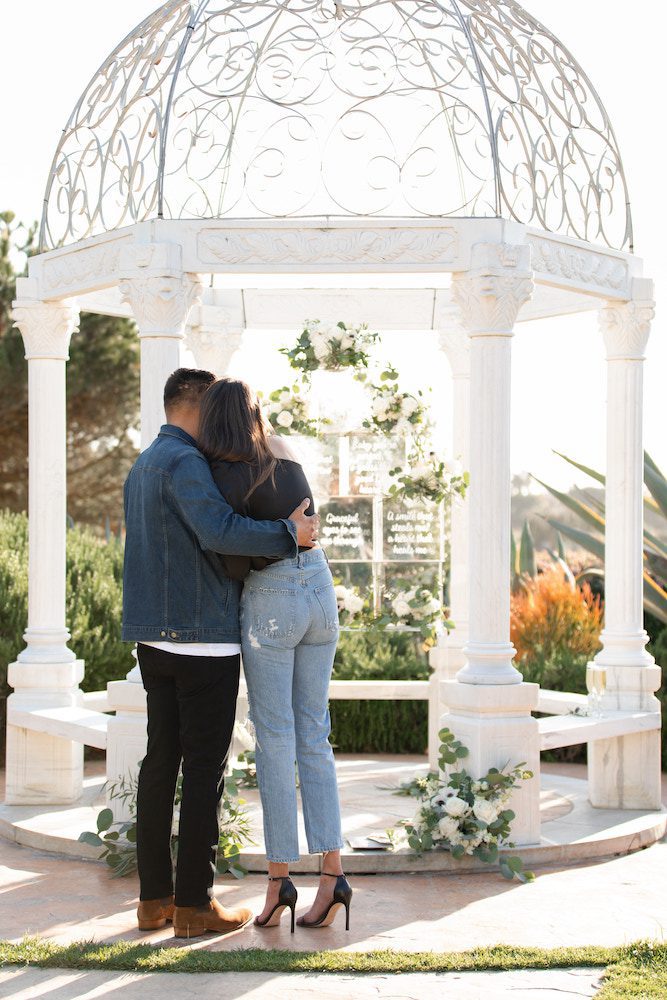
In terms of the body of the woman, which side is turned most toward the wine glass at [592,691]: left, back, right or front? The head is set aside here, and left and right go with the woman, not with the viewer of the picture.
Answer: right

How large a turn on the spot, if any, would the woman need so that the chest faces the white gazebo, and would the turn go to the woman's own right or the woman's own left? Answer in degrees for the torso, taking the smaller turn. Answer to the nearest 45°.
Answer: approximately 45° to the woman's own right

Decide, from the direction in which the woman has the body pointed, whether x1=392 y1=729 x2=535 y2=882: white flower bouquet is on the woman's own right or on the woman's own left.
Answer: on the woman's own right

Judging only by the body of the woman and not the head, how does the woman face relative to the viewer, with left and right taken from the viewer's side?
facing away from the viewer and to the left of the viewer

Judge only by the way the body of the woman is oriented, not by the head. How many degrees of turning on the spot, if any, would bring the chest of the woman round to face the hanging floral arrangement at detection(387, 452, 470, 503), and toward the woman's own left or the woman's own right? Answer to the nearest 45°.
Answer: approximately 45° to the woman's own right

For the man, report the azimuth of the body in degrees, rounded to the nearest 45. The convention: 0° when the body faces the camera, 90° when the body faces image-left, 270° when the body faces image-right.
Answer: approximately 225°
